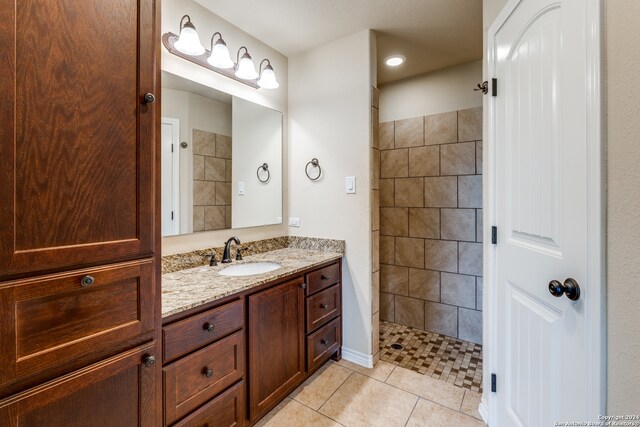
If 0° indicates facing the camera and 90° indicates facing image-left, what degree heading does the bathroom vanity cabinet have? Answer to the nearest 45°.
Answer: approximately 315°

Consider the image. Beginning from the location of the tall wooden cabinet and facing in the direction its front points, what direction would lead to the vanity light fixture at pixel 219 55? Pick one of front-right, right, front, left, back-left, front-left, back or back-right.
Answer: left

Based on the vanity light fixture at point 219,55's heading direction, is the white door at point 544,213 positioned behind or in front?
in front

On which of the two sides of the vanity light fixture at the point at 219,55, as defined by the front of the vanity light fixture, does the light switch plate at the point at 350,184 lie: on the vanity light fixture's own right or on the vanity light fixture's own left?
on the vanity light fixture's own left

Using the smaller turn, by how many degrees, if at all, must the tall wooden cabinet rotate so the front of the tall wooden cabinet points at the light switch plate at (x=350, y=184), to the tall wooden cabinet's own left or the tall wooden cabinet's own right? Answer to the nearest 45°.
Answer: approximately 45° to the tall wooden cabinet's own left

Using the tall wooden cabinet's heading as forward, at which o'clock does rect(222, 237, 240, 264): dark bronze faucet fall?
The dark bronze faucet is roughly at 9 o'clock from the tall wooden cabinet.

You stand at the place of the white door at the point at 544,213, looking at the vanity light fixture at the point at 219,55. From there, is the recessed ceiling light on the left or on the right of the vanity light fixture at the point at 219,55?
right

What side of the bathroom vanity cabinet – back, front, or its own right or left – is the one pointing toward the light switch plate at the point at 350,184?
left

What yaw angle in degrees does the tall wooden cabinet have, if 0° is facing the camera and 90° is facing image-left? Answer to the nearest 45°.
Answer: approximately 315°

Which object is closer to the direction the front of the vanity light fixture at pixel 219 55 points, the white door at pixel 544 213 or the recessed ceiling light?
the white door

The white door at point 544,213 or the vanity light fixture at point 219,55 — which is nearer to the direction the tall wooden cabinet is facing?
the white door

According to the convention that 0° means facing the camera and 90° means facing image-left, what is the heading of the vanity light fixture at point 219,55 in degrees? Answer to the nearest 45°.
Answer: approximately 315°
